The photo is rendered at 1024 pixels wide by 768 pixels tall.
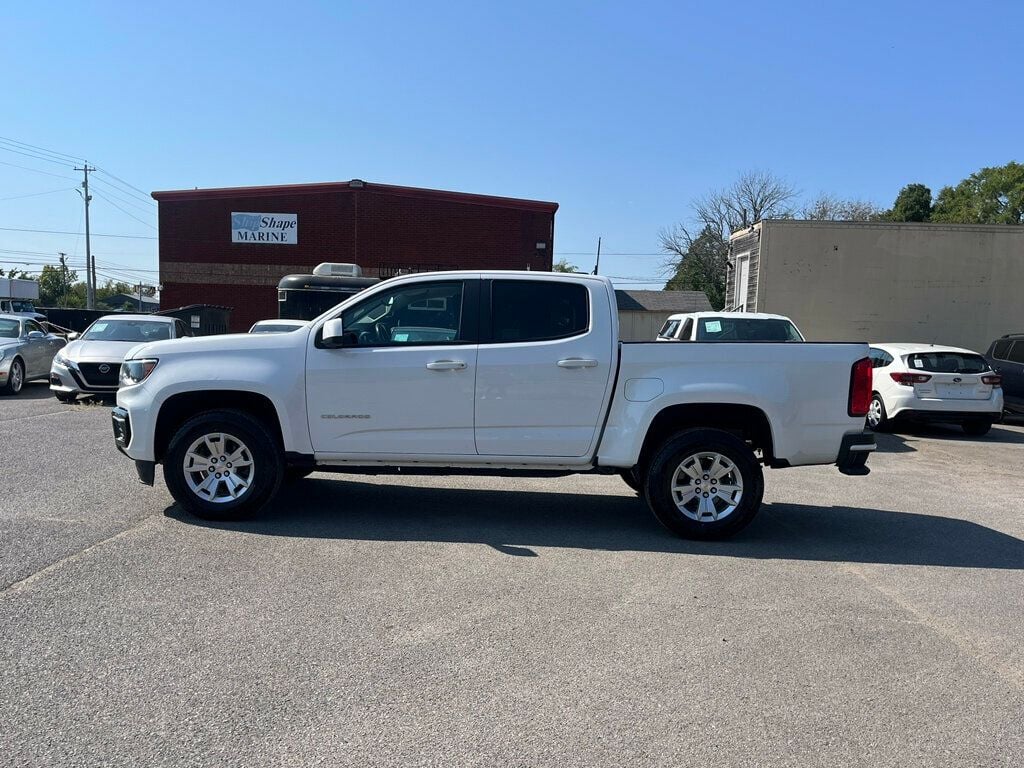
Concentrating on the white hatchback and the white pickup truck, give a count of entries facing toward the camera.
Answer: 0

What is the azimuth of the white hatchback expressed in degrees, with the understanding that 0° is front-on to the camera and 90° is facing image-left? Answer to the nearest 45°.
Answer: approximately 135°

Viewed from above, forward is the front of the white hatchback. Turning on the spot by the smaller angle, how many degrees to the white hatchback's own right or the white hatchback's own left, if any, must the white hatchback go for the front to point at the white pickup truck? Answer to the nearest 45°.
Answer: approximately 135° to the white hatchback's own left

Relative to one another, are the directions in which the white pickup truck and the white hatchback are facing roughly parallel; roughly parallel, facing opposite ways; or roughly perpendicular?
roughly perpendicular

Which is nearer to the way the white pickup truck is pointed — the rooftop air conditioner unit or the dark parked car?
the rooftop air conditioner unit

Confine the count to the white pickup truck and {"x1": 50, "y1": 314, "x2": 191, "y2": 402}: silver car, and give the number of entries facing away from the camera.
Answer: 0

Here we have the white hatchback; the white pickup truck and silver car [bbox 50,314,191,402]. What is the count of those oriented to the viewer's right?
0

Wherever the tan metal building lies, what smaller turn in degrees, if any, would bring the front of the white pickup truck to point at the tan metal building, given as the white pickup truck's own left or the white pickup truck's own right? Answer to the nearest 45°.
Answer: approximately 135° to the white pickup truck's own right

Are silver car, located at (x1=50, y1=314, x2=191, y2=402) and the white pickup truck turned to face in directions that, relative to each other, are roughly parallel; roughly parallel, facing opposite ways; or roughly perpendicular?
roughly perpendicular

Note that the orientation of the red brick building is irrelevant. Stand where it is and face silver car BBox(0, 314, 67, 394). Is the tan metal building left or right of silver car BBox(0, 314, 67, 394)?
left

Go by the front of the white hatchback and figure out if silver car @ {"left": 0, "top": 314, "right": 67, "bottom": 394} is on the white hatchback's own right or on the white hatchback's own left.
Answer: on the white hatchback's own left

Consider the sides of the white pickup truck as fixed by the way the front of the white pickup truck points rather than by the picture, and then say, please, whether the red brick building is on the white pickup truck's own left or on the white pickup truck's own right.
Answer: on the white pickup truck's own right

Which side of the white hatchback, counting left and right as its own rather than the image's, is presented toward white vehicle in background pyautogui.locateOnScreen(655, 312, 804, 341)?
left

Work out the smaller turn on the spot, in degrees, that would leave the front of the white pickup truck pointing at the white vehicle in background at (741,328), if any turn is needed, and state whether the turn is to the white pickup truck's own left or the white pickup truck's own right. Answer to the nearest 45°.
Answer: approximately 135° to the white pickup truck's own right

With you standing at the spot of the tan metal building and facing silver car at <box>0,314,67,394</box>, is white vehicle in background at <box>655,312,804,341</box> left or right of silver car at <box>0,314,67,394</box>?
left

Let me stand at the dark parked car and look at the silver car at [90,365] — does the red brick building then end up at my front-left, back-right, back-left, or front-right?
front-right

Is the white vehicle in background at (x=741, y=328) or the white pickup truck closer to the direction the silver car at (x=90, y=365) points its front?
the white pickup truck

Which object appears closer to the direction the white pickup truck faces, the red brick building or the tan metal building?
the red brick building

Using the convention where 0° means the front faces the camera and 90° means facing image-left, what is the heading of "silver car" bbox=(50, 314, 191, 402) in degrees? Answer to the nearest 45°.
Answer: approximately 45°

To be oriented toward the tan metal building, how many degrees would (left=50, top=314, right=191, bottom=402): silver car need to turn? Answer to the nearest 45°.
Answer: approximately 135° to its left

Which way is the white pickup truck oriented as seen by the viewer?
to the viewer's left
